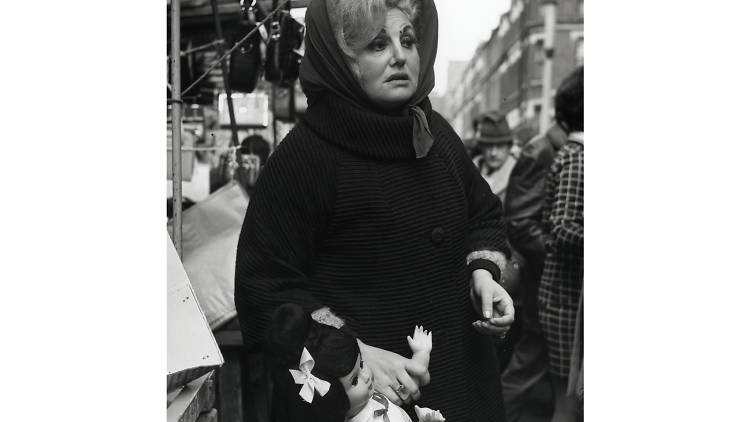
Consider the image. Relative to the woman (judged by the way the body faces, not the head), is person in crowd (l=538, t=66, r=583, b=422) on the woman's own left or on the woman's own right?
on the woman's own left

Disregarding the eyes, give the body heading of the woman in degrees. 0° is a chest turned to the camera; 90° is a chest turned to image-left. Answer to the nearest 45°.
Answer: approximately 315°

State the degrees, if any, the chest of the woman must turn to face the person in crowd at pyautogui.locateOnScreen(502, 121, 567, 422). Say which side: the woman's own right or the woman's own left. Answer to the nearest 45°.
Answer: approximately 90° to the woman's own left

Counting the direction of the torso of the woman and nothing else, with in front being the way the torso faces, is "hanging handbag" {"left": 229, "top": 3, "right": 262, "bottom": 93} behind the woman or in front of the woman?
behind

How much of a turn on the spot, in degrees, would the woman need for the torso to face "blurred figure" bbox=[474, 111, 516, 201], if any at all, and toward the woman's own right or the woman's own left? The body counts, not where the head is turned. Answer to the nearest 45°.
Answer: approximately 135° to the woman's own left
